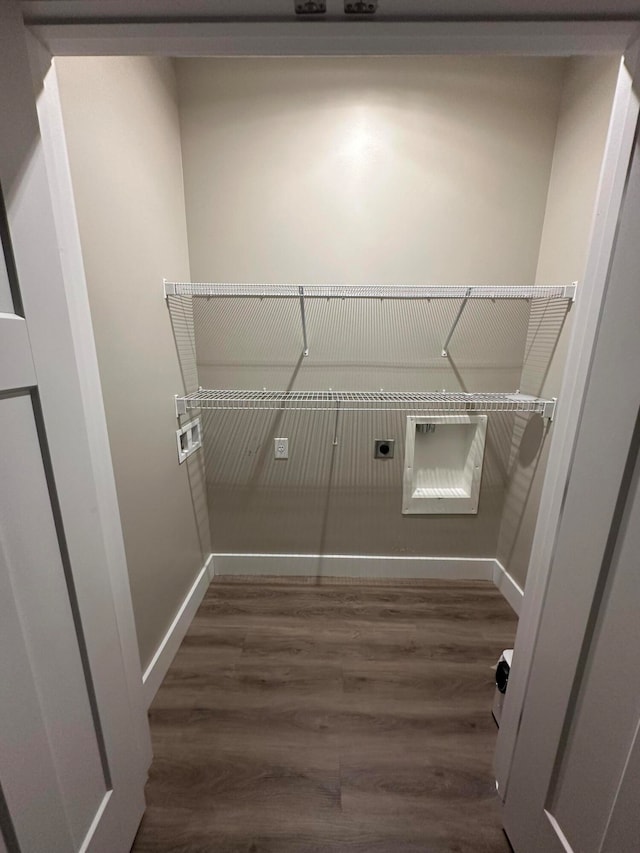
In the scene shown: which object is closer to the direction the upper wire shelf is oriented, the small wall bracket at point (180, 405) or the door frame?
the door frame

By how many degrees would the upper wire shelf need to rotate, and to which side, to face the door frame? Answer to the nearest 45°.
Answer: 0° — it already faces it

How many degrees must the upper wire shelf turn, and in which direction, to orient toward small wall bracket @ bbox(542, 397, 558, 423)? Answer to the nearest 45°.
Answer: approximately 90° to its left

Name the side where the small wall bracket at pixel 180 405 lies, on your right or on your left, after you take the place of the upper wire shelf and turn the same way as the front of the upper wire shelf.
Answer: on your right

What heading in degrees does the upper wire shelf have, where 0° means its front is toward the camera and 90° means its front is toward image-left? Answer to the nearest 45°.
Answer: approximately 0°
